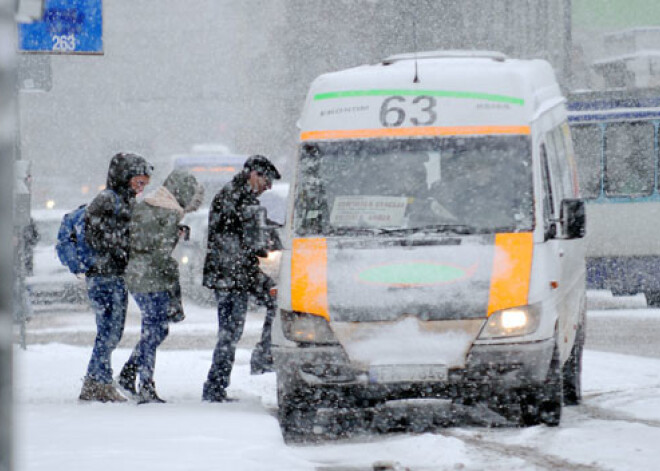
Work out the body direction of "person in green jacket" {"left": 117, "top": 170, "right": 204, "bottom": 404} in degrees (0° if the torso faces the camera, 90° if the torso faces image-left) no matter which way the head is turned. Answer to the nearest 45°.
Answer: approximately 270°

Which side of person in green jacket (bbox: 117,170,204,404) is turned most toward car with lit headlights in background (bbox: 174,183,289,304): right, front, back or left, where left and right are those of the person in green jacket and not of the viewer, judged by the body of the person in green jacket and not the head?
left

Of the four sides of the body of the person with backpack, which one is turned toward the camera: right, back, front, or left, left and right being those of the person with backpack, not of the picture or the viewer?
right

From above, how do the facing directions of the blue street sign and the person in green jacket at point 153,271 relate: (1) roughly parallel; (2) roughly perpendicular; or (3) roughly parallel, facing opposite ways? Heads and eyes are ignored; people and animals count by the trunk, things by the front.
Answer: roughly perpendicular

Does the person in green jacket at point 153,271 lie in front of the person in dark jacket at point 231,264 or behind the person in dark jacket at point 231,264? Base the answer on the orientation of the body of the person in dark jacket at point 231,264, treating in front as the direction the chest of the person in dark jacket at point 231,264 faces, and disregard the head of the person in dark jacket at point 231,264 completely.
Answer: behind

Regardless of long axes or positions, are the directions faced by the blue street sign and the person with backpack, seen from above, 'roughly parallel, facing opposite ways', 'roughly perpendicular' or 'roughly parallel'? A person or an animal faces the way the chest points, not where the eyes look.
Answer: roughly perpendicular

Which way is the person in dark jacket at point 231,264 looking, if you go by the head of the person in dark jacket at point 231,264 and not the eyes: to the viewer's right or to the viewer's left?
to the viewer's right

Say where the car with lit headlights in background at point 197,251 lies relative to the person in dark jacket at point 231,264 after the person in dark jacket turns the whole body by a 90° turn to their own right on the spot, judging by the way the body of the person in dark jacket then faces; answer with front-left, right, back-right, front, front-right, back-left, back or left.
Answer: back

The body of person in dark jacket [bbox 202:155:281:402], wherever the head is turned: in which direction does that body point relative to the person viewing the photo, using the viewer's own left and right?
facing to the right of the viewer
